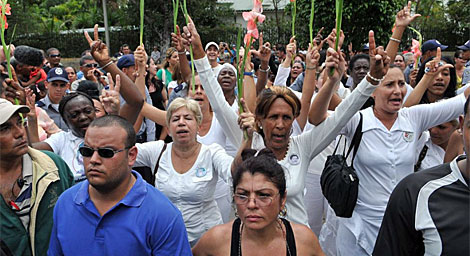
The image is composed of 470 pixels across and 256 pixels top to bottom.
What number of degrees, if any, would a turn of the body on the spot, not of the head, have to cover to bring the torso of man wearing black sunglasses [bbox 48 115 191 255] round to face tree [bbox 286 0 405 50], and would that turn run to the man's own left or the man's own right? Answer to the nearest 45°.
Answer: approximately 180°

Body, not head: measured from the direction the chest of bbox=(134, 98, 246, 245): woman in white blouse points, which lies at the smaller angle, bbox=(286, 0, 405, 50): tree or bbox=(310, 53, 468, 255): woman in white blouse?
the woman in white blouse

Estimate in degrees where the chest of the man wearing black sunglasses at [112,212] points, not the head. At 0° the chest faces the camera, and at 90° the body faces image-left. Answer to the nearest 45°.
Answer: approximately 45°

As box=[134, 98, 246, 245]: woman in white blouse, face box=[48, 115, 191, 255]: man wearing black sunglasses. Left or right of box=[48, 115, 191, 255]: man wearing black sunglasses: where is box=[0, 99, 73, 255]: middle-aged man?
right

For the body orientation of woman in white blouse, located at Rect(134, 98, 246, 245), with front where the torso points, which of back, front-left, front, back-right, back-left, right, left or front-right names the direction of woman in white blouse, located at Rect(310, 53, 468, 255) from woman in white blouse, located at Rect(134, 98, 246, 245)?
left

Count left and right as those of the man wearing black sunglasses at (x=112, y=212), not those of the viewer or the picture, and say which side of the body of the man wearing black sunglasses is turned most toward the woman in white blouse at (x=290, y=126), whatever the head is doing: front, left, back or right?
back

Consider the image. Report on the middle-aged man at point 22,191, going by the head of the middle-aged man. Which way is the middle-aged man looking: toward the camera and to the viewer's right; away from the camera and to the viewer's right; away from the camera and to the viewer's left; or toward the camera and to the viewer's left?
toward the camera and to the viewer's right

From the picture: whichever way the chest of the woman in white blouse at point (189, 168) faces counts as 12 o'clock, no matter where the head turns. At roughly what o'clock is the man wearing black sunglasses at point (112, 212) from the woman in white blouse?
The man wearing black sunglasses is roughly at 1 o'clock from the woman in white blouse.

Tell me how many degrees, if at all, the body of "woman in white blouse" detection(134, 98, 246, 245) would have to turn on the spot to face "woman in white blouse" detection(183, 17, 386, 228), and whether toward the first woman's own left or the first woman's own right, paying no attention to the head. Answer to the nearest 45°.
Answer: approximately 90° to the first woman's own left

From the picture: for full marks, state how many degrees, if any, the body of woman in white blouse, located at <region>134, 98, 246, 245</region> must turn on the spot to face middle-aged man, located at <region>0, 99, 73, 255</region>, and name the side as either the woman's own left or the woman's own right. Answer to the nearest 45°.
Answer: approximately 45° to the woman's own right

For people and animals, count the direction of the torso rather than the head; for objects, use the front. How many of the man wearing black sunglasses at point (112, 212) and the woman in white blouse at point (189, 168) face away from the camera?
0

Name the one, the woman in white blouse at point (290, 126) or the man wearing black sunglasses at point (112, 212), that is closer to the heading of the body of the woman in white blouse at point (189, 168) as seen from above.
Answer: the man wearing black sunglasses

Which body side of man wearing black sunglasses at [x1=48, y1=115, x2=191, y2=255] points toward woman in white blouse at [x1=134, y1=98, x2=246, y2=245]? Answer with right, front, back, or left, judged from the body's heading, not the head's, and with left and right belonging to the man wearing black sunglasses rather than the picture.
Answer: back
